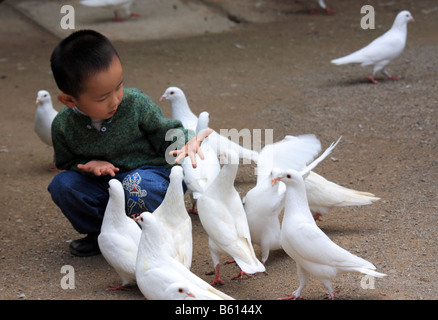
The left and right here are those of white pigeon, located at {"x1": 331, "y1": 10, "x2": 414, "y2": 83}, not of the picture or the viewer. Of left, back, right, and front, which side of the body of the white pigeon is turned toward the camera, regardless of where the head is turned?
right

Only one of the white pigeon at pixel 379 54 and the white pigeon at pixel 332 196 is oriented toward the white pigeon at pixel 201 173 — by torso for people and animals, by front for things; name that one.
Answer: the white pigeon at pixel 332 196

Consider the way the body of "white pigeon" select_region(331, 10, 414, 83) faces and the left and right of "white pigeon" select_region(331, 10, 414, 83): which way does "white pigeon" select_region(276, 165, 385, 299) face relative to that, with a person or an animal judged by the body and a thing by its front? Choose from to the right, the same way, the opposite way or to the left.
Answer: the opposite way

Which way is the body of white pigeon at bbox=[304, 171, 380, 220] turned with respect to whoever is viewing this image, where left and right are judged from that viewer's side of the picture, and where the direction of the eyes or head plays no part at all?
facing to the left of the viewer

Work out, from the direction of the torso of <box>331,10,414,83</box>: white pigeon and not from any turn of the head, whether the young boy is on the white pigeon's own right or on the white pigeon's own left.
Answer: on the white pigeon's own right

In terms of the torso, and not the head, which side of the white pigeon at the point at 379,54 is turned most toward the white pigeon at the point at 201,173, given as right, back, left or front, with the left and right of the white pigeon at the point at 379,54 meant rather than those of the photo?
right

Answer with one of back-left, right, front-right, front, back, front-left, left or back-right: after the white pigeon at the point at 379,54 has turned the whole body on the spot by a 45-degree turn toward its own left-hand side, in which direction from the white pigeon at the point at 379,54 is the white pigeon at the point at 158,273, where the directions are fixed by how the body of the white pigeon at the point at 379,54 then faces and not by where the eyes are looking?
back-right

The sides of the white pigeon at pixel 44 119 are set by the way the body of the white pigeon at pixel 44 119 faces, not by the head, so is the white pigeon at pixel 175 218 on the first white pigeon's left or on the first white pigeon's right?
on the first white pigeon's left

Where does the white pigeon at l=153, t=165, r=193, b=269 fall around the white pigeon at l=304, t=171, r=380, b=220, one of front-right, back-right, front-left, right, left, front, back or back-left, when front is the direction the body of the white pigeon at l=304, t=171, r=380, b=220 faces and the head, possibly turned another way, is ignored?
front-left

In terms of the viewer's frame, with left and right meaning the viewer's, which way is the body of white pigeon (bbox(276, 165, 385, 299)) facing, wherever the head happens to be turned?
facing to the left of the viewer

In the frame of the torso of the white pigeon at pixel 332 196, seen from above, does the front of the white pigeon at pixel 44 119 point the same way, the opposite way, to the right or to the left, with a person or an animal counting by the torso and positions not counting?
to the left

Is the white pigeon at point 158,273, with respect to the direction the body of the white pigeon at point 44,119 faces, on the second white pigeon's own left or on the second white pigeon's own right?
on the second white pigeon's own left

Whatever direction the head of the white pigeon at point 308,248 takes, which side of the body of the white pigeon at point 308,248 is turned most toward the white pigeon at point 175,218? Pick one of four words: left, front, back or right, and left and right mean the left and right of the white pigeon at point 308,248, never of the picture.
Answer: front

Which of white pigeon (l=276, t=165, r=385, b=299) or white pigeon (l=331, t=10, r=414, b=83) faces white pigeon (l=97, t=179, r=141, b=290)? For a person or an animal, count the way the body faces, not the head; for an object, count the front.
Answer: white pigeon (l=276, t=165, r=385, b=299)

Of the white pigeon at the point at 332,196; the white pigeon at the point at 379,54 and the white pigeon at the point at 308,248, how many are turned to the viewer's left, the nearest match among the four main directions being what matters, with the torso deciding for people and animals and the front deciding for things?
2
